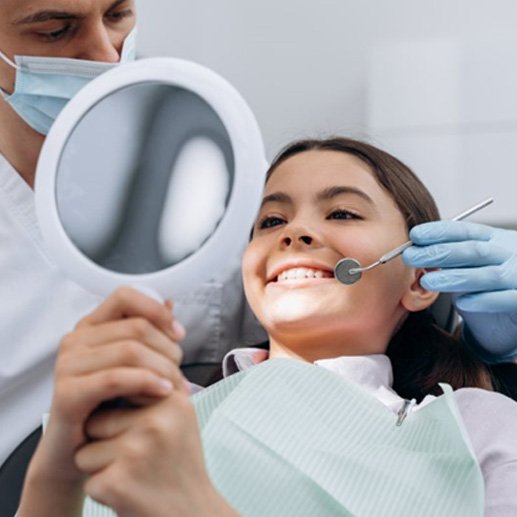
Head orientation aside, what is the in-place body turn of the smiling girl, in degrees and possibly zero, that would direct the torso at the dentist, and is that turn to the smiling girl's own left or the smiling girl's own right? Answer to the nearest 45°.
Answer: approximately 90° to the smiling girl's own right

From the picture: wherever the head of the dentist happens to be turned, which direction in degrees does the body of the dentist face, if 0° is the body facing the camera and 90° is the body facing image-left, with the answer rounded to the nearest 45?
approximately 315°

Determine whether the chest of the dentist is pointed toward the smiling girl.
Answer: yes

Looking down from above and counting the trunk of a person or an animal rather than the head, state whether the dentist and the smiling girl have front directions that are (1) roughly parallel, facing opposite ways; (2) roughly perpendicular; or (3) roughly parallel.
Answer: roughly perpendicular
